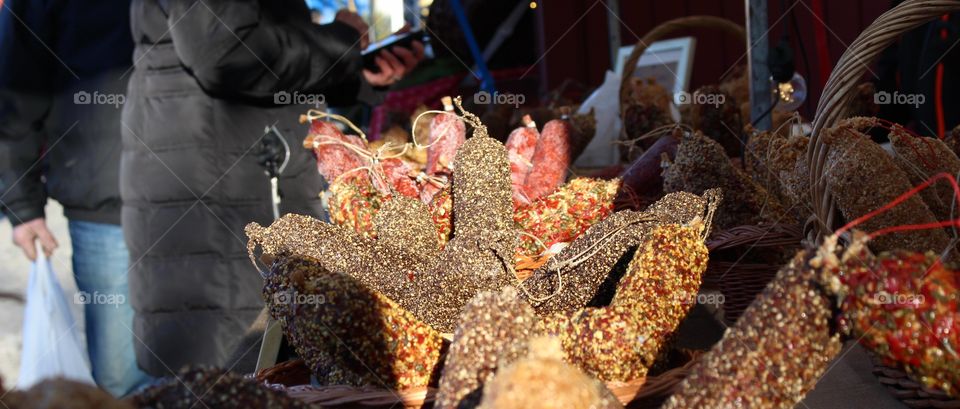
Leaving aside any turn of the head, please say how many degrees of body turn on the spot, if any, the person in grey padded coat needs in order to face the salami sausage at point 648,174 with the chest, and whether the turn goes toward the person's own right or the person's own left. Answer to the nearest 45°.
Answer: approximately 45° to the person's own right

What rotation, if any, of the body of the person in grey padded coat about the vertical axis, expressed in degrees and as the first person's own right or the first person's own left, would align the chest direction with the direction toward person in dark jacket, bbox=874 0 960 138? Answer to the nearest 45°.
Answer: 0° — they already face them

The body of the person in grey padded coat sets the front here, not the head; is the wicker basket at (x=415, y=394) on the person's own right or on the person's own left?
on the person's own right

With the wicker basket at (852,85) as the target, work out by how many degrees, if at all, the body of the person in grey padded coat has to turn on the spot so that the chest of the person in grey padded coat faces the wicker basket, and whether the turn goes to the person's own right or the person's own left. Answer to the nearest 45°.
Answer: approximately 45° to the person's own right

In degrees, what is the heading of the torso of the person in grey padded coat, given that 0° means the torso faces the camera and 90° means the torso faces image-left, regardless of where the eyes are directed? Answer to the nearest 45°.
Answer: approximately 270°

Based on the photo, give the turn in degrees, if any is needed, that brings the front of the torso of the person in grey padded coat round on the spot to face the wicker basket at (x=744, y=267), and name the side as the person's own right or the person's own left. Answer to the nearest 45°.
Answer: approximately 45° to the person's own right
